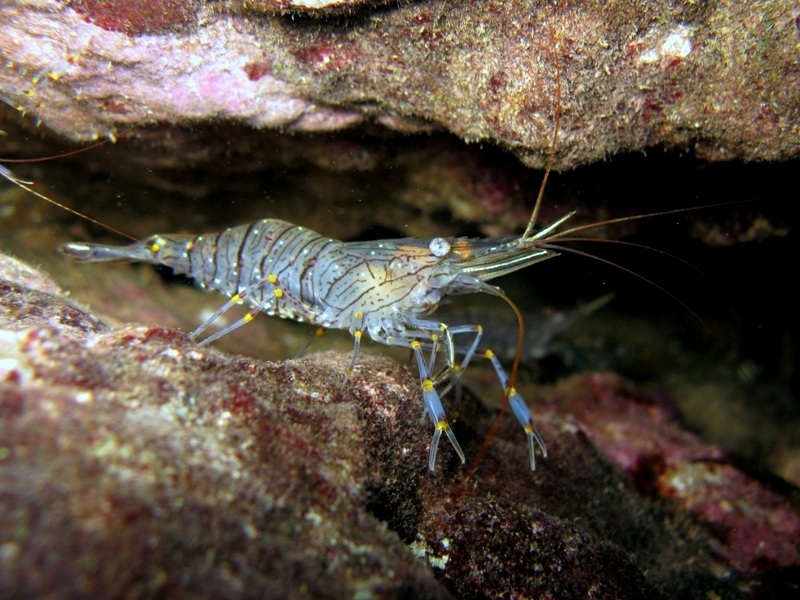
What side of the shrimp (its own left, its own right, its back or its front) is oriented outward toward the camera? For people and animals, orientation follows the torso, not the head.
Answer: right
